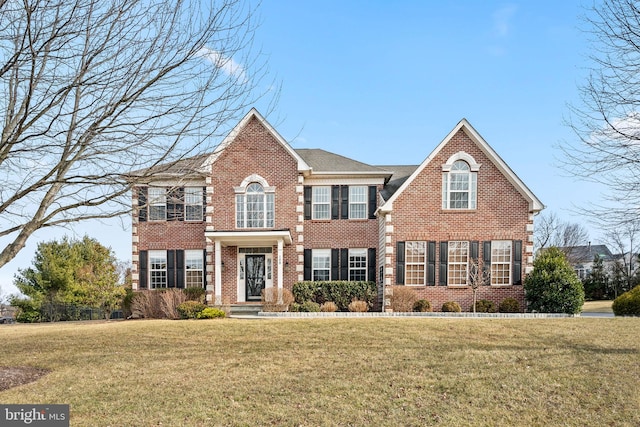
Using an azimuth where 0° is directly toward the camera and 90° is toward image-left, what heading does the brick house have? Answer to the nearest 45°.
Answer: approximately 0°

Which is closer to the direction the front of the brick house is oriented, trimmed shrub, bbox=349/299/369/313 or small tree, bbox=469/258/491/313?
the trimmed shrub
